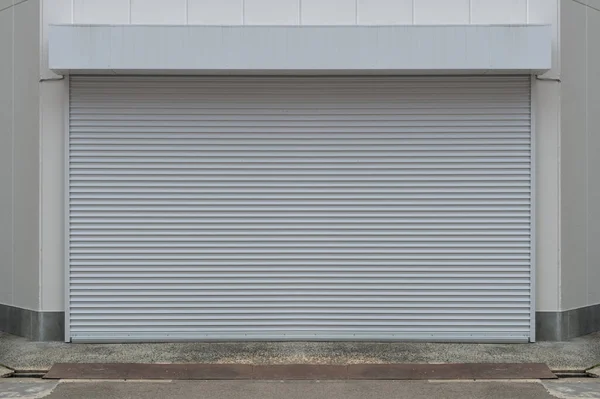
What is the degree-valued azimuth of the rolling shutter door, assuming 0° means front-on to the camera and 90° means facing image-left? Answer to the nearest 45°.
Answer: approximately 0°
